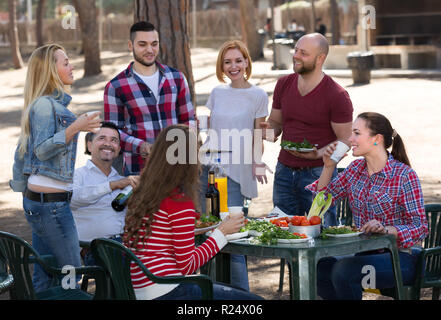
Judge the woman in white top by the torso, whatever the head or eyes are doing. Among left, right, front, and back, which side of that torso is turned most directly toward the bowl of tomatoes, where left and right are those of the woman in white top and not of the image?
front

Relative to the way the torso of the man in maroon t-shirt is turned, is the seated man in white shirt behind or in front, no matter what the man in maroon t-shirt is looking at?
in front

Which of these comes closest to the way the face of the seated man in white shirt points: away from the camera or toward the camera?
toward the camera

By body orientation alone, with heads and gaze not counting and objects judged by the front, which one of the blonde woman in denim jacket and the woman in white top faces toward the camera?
the woman in white top

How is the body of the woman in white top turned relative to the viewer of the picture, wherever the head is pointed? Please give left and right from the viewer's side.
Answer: facing the viewer

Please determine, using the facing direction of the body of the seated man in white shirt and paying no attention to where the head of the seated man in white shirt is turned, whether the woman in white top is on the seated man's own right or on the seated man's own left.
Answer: on the seated man's own left

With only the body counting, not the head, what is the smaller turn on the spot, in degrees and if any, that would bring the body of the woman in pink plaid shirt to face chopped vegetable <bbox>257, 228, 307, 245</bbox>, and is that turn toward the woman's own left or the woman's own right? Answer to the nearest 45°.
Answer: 0° — they already face it

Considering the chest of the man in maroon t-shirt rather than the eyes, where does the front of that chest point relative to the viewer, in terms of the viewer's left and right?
facing the viewer and to the left of the viewer

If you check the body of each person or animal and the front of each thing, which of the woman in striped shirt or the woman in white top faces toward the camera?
the woman in white top

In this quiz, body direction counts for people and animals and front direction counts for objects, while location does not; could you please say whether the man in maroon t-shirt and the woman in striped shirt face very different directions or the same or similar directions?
very different directions

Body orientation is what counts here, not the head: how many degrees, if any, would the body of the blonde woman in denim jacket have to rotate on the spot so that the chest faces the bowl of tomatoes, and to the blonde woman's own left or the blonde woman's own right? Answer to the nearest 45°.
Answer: approximately 45° to the blonde woman's own right

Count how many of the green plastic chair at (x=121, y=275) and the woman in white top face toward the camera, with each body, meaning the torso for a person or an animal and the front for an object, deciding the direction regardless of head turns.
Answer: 1

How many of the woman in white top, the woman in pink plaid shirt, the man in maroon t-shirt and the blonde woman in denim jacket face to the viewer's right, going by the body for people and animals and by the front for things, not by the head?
1

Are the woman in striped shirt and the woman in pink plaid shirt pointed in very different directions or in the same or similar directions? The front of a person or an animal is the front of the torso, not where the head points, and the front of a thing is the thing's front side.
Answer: very different directions

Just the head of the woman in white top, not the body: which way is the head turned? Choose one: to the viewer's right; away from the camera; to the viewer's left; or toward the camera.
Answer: toward the camera

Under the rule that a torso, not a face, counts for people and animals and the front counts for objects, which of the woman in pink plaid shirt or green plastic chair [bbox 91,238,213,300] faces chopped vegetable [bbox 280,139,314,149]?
the green plastic chair

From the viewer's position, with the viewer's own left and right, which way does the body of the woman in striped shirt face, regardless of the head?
facing away from the viewer and to the right of the viewer

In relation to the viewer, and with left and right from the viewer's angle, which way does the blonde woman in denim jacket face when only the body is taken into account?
facing to the right of the viewer

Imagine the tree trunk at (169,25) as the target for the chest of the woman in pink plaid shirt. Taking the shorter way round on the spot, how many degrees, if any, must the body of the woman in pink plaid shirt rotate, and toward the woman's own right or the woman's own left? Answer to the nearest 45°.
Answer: approximately 90° to the woman's own right

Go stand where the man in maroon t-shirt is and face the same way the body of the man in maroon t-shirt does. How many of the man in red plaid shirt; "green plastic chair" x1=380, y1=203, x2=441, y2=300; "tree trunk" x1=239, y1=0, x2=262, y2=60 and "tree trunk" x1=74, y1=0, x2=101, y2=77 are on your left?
1
